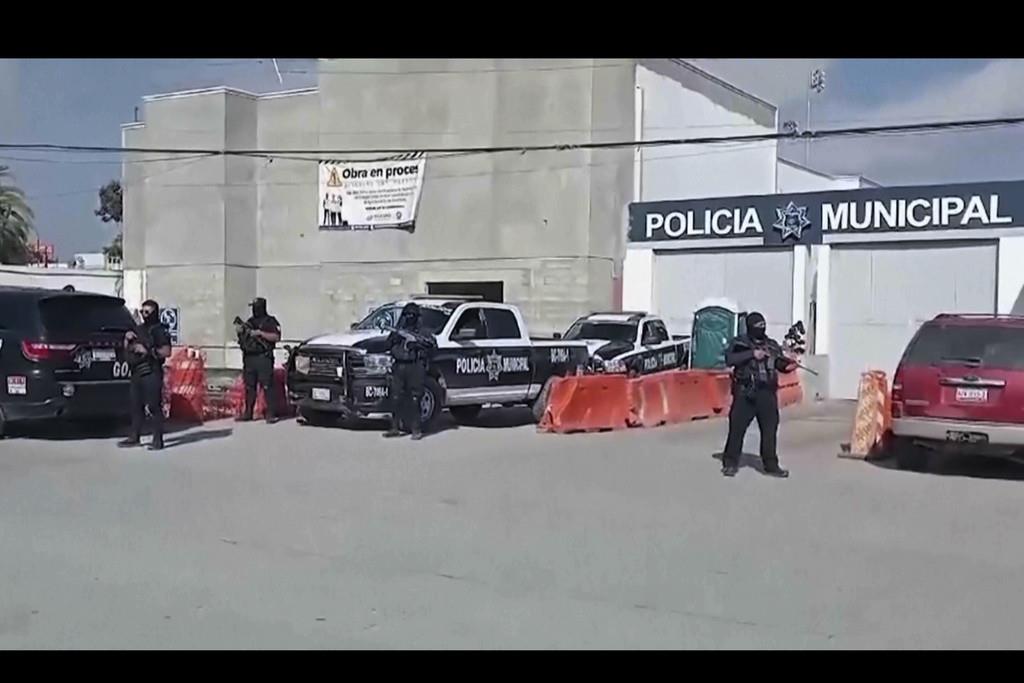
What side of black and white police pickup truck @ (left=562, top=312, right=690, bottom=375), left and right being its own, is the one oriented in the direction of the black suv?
front

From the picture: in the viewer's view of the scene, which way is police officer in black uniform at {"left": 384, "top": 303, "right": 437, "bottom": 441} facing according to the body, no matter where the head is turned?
toward the camera

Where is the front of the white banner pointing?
toward the camera

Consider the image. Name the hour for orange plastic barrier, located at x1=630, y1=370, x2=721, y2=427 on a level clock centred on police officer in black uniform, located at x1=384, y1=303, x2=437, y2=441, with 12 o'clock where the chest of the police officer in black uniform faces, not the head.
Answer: The orange plastic barrier is roughly at 8 o'clock from the police officer in black uniform.

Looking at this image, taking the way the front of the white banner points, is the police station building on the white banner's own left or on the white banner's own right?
on the white banner's own left

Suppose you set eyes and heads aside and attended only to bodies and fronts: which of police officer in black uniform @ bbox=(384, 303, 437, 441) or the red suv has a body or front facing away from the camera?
the red suv

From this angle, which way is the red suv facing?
away from the camera

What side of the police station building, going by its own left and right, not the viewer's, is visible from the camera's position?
front

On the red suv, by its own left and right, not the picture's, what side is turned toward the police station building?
front

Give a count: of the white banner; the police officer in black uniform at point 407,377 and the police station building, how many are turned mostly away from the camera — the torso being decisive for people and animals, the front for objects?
0

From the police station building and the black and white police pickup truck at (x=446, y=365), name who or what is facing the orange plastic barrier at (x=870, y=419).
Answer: the police station building

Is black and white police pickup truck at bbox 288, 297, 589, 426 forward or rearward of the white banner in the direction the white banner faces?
forward

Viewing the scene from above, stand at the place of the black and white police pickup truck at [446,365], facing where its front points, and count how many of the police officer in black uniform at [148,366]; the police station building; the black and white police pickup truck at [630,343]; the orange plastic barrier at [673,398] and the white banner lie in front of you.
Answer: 1
